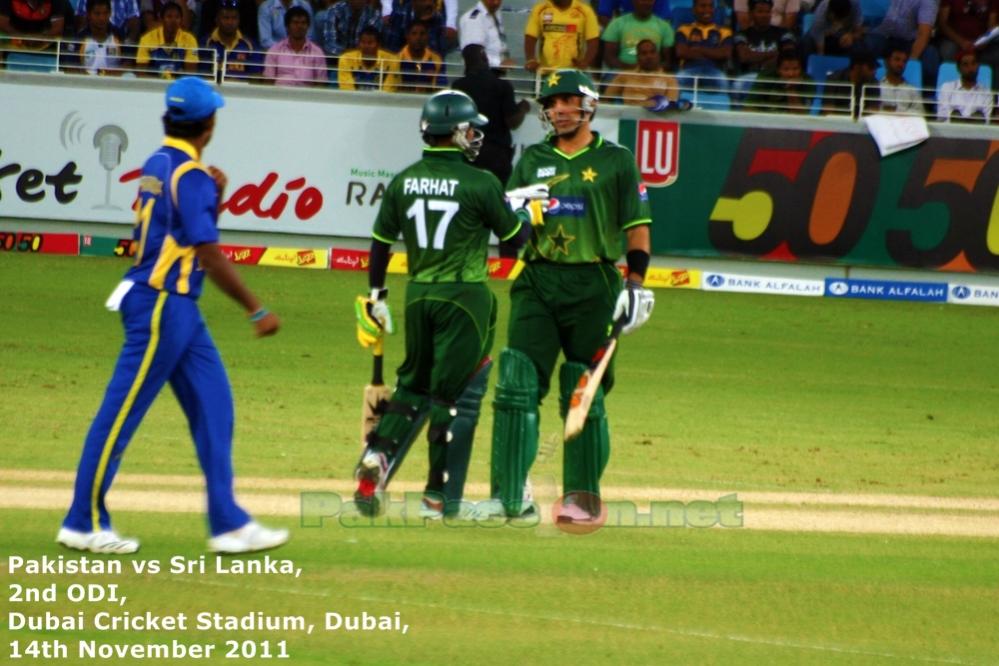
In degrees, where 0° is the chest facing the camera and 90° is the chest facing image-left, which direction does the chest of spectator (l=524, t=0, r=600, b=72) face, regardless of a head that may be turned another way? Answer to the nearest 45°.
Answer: approximately 0°

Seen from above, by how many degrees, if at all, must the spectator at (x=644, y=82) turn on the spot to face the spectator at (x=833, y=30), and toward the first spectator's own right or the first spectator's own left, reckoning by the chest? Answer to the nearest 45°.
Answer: approximately 135° to the first spectator's own left

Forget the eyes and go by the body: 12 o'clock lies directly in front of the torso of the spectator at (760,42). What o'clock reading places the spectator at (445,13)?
the spectator at (445,13) is roughly at 3 o'clock from the spectator at (760,42).

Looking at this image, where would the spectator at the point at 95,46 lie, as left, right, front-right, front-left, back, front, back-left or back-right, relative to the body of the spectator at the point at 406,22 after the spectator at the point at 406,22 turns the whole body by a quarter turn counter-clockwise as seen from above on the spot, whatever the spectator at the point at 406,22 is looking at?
back

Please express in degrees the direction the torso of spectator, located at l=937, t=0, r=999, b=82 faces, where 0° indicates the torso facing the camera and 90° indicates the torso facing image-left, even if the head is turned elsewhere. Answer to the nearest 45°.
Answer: approximately 0°

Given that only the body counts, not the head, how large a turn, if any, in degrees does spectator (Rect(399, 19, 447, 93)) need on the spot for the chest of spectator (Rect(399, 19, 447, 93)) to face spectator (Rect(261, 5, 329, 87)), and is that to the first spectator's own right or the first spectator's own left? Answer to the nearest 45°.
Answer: approximately 90° to the first spectator's own right

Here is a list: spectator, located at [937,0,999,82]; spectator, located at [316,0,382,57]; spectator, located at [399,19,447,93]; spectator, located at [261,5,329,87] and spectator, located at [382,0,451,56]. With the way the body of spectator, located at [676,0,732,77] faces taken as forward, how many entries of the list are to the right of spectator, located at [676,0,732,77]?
4

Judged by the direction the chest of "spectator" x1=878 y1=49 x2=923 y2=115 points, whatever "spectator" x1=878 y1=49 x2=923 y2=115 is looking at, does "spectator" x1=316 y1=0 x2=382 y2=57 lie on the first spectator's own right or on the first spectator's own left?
on the first spectator's own right

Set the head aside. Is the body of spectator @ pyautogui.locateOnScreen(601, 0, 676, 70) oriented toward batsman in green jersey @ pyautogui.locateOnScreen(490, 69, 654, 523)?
yes

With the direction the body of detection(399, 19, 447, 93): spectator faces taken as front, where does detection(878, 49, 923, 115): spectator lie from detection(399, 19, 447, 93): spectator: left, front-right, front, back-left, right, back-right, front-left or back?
left

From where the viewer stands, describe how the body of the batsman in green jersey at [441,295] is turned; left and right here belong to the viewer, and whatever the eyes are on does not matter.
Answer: facing away from the viewer and to the right of the viewer

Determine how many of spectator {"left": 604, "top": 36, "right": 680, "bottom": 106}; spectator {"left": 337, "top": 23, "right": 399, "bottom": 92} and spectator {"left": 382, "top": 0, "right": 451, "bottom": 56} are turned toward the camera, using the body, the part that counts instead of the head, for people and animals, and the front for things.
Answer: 3

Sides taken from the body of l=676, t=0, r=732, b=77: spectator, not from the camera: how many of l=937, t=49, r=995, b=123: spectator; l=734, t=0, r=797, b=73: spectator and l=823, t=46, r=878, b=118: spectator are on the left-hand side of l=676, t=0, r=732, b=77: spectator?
3
